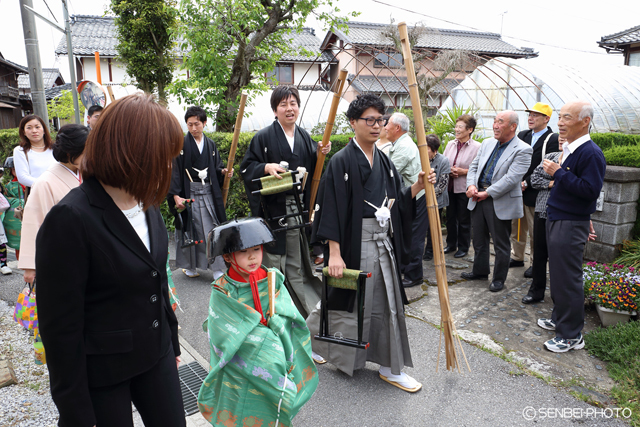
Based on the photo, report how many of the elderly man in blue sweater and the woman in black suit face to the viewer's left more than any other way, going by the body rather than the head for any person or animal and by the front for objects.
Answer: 1

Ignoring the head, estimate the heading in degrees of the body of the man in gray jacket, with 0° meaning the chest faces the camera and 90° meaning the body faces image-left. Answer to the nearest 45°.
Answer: approximately 45°

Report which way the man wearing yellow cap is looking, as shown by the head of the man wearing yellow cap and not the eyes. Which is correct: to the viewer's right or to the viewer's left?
to the viewer's left

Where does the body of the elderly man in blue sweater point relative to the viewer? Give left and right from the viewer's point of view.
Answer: facing to the left of the viewer

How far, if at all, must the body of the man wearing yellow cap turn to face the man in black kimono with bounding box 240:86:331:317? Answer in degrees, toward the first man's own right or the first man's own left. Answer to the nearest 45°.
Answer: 0° — they already face them

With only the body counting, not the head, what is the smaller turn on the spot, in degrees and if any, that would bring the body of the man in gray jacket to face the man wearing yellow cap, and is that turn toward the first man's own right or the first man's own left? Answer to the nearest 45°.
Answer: approximately 180°

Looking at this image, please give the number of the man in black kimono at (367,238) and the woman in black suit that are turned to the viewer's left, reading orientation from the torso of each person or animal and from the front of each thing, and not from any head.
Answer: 0

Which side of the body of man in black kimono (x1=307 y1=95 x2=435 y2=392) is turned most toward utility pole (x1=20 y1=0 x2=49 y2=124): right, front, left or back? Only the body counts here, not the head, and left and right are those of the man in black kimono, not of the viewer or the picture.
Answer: back

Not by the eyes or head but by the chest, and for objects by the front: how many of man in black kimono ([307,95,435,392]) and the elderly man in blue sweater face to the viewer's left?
1

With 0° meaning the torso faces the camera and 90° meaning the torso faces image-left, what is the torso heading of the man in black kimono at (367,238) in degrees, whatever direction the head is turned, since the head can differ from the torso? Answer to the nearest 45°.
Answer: approximately 315°
